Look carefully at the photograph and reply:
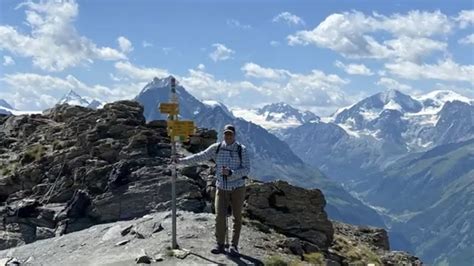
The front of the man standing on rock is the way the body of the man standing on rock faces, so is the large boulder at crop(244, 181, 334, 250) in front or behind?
behind

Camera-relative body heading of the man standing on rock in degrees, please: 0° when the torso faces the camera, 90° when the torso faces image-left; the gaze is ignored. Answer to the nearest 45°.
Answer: approximately 0°
